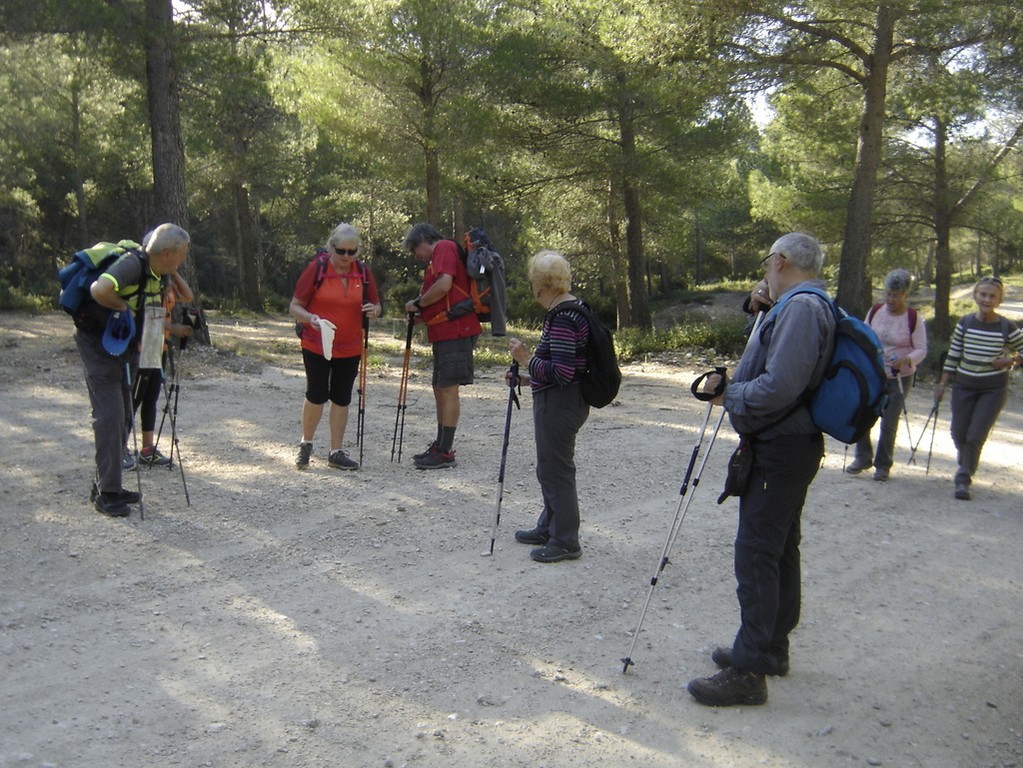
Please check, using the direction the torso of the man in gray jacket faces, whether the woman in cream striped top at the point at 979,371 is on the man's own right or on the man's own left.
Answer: on the man's own right

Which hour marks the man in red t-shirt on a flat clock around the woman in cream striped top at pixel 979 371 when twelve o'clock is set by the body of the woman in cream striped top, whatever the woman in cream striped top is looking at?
The man in red t-shirt is roughly at 2 o'clock from the woman in cream striped top.

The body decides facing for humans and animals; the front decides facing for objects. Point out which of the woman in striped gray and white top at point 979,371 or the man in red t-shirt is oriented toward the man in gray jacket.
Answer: the woman in striped gray and white top

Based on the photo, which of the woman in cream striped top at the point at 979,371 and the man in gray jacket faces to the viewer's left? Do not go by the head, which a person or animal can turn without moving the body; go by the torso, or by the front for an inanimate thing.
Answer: the man in gray jacket

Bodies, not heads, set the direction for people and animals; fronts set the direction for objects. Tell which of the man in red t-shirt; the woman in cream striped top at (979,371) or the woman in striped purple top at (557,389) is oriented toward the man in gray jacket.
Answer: the woman in cream striped top at (979,371)

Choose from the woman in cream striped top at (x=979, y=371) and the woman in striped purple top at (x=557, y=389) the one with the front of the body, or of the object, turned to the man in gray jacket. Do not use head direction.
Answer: the woman in cream striped top at (x=979, y=371)

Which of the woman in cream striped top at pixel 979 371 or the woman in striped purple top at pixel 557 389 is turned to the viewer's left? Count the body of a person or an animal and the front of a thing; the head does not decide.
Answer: the woman in striped purple top at pixel 557 389

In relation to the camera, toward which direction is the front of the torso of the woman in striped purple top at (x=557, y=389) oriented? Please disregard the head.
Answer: to the viewer's left
